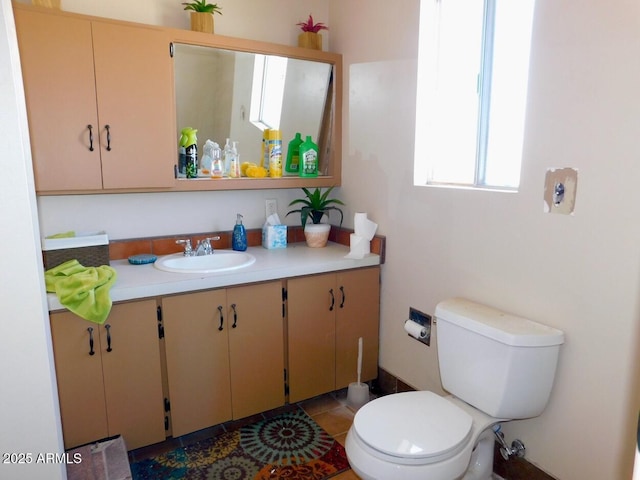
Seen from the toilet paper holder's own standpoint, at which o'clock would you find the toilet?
The toilet is roughly at 10 o'clock from the toilet paper holder.

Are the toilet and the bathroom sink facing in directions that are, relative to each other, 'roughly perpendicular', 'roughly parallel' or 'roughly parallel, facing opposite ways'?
roughly perpendicular

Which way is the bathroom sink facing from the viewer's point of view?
toward the camera

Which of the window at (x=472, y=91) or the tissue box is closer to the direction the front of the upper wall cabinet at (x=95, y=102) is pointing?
the window

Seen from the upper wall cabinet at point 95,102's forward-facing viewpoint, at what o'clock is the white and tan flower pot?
The white and tan flower pot is roughly at 9 o'clock from the upper wall cabinet.

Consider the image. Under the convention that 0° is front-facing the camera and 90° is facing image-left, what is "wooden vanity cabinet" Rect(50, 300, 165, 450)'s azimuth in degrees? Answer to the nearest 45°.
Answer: approximately 0°

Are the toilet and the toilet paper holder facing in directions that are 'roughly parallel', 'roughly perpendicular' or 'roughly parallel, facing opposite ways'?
roughly parallel

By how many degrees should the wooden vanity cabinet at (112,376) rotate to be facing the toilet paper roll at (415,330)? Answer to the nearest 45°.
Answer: approximately 90° to its left

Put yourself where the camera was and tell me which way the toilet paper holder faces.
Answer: facing the viewer and to the left of the viewer

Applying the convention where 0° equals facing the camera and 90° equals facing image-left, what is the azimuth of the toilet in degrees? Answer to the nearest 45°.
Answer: approximately 45°

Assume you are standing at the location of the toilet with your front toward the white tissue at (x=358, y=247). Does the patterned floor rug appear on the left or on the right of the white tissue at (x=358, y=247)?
left

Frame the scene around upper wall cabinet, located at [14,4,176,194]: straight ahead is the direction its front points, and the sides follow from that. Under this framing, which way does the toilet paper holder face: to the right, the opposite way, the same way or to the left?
to the right

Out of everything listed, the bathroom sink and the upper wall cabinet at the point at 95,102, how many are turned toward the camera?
2

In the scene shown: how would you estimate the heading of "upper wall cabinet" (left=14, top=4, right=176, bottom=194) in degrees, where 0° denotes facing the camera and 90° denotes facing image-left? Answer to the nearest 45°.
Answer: approximately 0°

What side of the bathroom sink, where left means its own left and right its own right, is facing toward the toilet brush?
left

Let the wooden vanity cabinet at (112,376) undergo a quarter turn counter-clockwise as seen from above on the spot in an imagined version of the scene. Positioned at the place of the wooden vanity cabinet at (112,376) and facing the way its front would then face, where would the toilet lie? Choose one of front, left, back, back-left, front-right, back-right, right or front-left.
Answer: front-right
